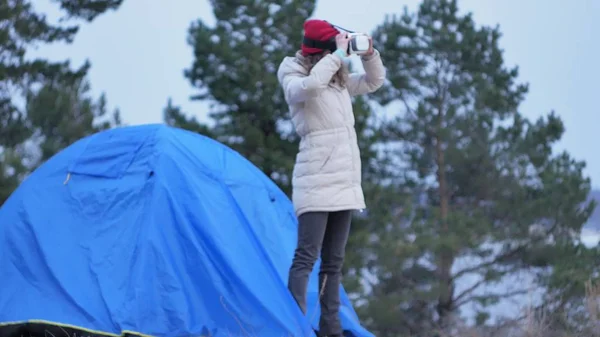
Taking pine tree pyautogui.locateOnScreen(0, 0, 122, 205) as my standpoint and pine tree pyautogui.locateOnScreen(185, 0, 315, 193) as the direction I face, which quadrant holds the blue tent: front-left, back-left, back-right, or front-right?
front-right

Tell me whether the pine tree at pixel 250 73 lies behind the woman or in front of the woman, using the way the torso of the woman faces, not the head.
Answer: behind

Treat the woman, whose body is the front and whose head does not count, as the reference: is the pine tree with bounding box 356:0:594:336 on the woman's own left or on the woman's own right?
on the woman's own left

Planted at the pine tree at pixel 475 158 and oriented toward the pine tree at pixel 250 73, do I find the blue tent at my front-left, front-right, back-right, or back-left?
front-left

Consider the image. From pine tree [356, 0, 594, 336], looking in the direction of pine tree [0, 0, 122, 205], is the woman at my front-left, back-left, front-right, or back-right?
front-left

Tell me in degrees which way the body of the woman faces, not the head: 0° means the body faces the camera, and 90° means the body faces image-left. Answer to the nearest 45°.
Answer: approximately 315°

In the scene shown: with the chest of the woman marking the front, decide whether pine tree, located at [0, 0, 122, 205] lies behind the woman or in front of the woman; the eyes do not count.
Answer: behind
